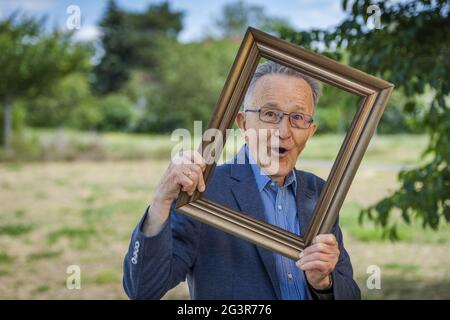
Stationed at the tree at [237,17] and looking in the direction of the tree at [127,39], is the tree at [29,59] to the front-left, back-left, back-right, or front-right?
front-left

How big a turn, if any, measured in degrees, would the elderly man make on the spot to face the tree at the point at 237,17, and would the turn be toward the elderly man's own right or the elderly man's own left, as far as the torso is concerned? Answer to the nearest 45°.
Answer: approximately 135° to the elderly man's own left

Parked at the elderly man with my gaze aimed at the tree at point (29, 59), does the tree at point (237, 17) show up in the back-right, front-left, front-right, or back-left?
front-right

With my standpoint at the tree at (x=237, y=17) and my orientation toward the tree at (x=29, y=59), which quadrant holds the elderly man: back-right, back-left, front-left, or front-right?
front-left

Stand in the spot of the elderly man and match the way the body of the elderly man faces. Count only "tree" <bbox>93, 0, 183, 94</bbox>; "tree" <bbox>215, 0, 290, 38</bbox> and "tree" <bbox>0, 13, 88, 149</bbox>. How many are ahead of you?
0

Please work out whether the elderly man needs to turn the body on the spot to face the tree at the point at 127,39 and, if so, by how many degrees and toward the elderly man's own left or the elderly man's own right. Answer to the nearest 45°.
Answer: approximately 135° to the elderly man's own left

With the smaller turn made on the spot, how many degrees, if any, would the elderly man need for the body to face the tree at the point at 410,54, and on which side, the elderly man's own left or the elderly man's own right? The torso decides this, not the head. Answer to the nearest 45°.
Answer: approximately 90° to the elderly man's own left

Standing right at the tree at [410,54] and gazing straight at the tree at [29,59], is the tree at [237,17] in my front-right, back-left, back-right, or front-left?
front-right

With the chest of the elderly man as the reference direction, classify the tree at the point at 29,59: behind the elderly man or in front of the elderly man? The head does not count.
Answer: behind

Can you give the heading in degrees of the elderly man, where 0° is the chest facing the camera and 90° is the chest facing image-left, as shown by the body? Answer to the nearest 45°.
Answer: approximately 315°
